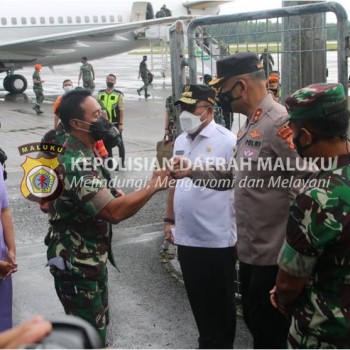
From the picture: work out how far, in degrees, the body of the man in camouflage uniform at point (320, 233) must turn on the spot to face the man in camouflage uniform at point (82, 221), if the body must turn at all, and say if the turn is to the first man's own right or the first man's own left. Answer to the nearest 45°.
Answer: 0° — they already face them

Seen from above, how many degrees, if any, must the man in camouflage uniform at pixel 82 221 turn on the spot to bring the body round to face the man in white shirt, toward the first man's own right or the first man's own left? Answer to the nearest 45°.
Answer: approximately 45° to the first man's own left

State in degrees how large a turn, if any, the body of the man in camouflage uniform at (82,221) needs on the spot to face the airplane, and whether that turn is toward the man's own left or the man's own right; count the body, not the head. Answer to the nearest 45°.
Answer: approximately 90° to the man's own left

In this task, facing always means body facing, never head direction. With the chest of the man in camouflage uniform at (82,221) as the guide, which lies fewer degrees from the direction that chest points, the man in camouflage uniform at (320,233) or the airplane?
the man in camouflage uniform

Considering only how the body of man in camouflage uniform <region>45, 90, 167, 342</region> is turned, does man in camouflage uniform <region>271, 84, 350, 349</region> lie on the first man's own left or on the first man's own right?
on the first man's own right

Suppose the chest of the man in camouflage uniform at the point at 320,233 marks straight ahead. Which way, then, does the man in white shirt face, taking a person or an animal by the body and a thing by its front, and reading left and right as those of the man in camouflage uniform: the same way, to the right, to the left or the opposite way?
to the left

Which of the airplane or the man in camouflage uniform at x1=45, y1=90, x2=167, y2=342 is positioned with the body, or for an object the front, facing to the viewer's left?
the airplane

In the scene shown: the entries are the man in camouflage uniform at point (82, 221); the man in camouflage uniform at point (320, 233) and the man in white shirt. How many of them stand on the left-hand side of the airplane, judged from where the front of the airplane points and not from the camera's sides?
3

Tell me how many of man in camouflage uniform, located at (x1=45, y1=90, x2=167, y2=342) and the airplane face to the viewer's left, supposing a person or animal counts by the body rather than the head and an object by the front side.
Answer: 1

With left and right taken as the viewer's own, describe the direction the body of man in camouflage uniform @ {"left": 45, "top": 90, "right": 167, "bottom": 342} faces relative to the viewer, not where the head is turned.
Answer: facing to the right of the viewer

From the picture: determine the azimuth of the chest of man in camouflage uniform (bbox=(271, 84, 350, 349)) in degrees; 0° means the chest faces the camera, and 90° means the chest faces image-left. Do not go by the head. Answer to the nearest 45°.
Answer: approximately 135°

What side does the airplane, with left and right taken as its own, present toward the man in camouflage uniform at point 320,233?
left

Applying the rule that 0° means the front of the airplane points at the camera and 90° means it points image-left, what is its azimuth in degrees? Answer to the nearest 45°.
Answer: approximately 90°

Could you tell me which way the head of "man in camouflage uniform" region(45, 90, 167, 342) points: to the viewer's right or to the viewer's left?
to the viewer's right
